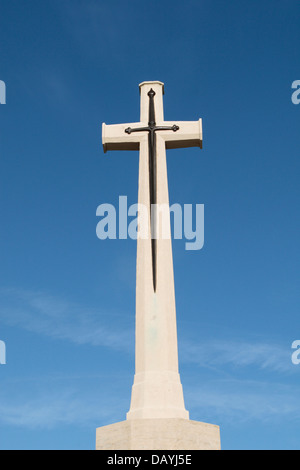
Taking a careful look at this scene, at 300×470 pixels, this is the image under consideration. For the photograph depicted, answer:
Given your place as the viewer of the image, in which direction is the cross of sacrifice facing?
facing the viewer
